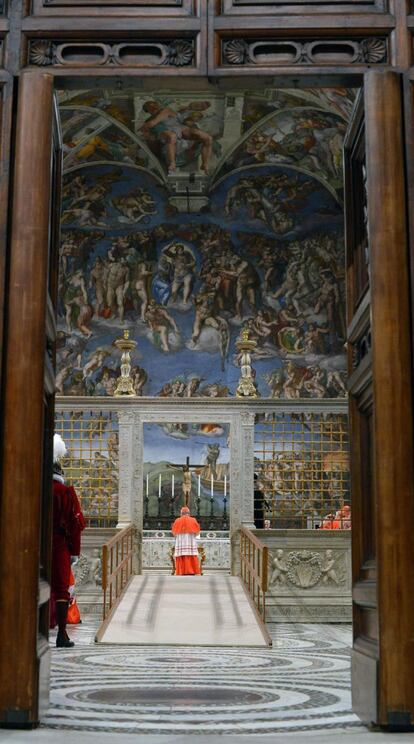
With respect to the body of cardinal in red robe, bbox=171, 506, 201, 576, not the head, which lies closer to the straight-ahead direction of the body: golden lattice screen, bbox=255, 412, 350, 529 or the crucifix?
the crucifix

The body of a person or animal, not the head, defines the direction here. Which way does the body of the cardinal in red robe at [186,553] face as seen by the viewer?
away from the camera

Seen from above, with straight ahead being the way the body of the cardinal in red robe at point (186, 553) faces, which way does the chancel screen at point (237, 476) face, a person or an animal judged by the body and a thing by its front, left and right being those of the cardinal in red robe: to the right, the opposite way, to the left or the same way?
the opposite way

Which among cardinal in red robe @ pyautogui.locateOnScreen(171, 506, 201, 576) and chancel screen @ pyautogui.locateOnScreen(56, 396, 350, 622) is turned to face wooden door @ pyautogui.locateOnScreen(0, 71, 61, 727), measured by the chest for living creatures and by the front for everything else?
the chancel screen

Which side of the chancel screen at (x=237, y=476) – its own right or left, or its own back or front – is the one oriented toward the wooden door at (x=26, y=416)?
front

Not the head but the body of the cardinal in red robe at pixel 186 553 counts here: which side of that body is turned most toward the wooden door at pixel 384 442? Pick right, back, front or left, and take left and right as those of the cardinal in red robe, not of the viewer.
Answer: back

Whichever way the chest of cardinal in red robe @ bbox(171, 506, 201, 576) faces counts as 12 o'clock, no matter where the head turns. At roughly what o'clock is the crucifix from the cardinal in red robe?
The crucifix is roughly at 12 o'clock from the cardinal in red robe.

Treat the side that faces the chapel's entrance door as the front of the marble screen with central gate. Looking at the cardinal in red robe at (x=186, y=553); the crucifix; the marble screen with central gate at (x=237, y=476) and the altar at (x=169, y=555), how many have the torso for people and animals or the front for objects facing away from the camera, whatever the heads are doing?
1

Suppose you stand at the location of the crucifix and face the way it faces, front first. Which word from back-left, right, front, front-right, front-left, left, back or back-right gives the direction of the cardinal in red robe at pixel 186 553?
front

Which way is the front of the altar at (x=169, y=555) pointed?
toward the camera

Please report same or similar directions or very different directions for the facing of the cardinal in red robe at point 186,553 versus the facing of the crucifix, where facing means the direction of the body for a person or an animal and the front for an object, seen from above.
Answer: very different directions

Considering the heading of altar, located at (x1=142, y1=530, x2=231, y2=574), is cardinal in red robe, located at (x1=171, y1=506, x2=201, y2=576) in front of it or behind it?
in front

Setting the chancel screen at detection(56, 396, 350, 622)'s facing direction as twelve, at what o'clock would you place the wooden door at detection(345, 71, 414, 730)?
The wooden door is roughly at 12 o'clock from the chancel screen.

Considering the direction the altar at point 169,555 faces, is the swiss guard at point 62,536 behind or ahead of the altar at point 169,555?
ahead
